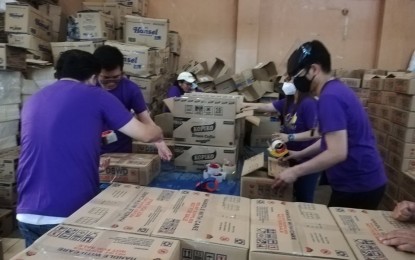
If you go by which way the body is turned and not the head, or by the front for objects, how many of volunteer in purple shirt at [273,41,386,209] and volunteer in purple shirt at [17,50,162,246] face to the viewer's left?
1

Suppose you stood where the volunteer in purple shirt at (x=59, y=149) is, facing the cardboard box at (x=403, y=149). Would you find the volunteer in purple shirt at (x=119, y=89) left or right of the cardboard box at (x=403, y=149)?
left

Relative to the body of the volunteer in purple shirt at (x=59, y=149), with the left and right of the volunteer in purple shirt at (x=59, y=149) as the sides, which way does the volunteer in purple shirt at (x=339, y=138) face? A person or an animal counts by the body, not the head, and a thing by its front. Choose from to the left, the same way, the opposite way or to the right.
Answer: to the left

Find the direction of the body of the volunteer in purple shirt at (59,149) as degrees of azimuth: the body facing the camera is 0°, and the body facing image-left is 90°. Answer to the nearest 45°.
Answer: approximately 225°

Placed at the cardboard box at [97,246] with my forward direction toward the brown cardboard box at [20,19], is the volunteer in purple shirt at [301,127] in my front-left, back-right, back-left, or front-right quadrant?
front-right

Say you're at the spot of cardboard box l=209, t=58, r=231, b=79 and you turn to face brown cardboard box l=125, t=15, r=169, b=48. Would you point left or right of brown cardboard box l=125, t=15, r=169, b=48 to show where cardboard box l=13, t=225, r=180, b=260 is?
left

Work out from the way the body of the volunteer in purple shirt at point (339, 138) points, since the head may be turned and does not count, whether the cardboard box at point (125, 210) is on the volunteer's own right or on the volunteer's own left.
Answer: on the volunteer's own left

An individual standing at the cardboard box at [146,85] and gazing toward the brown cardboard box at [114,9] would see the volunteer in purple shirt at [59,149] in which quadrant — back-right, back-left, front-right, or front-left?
back-left

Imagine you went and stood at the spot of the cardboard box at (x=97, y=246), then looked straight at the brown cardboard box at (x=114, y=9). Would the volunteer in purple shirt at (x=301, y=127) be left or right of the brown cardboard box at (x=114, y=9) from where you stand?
right

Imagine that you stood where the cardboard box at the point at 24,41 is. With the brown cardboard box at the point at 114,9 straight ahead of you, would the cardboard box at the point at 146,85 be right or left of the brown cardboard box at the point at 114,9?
right

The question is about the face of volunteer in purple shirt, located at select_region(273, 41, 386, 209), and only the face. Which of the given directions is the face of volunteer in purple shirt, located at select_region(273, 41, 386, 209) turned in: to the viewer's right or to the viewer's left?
to the viewer's left

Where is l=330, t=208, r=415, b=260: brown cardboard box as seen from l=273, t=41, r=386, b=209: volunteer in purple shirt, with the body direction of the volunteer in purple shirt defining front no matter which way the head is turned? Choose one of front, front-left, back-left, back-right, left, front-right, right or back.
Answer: left

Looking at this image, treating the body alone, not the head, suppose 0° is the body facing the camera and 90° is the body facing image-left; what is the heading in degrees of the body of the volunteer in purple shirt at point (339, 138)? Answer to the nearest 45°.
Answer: approximately 90°

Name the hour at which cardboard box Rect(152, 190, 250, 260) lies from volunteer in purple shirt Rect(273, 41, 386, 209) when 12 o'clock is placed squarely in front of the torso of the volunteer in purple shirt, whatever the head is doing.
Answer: The cardboard box is roughly at 10 o'clock from the volunteer in purple shirt.
